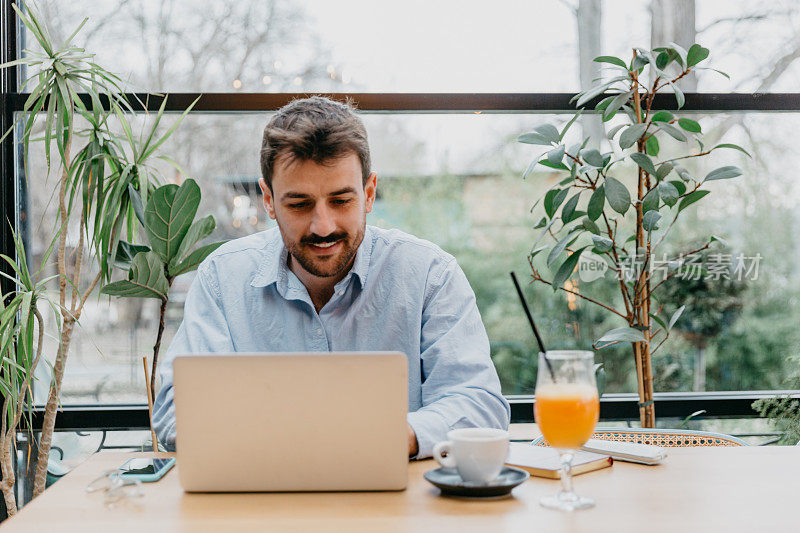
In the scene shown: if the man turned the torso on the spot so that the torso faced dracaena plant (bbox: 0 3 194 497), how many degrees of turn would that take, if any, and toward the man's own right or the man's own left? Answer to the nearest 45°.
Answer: approximately 135° to the man's own right

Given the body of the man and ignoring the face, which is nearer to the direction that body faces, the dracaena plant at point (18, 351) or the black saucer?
the black saucer

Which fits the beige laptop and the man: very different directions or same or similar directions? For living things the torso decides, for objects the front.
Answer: very different directions

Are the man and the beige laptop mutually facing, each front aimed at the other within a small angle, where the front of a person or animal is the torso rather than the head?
yes

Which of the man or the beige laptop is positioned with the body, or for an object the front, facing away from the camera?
the beige laptop

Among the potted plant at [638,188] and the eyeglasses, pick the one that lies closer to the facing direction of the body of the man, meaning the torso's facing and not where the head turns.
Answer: the eyeglasses

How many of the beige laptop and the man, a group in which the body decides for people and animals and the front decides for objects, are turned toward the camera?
1

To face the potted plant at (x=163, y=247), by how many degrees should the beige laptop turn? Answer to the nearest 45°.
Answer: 0° — it already faces it

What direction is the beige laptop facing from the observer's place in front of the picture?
facing away from the viewer

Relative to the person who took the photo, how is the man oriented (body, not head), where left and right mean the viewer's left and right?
facing the viewer

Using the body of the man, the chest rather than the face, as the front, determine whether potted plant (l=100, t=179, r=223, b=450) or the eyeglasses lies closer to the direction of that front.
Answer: the eyeglasses

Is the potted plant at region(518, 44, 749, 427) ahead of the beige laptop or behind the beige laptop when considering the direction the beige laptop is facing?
ahead

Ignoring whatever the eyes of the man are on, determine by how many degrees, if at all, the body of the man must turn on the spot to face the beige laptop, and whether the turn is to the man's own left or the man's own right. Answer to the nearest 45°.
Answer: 0° — they already face it

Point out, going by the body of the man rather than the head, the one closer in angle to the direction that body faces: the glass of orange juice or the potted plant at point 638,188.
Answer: the glass of orange juice
